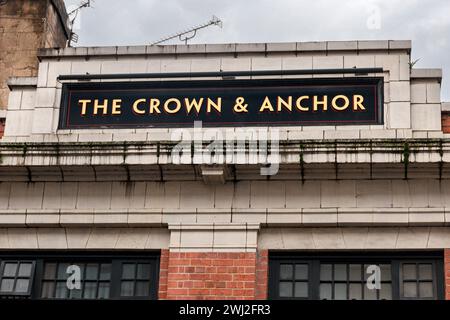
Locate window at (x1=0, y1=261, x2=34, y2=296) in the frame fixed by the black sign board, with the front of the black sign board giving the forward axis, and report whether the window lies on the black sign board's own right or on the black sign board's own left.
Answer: on the black sign board's own right

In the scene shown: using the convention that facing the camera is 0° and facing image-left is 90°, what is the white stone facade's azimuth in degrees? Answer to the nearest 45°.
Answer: approximately 0°

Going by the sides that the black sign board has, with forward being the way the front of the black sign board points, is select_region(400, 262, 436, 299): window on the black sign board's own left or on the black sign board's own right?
on the black sign board's own left

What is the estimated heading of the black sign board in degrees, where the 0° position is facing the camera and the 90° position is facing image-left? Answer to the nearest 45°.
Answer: approximately 0°
